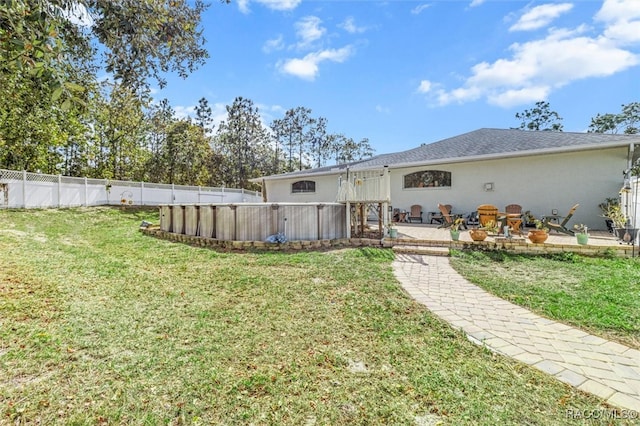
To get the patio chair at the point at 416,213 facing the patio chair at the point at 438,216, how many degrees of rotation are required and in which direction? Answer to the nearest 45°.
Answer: approximately 45° to its left

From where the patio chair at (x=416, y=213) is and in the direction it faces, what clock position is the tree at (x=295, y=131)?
The tree is roughly at 5 o'clock from the patio chair.

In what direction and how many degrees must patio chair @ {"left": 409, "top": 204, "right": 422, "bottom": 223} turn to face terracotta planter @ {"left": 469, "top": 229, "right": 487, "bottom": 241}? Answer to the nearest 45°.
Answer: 0° — it already faces it

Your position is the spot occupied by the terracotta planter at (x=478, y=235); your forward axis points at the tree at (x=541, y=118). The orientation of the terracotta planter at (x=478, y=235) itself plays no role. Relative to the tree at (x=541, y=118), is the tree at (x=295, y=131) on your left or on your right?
left

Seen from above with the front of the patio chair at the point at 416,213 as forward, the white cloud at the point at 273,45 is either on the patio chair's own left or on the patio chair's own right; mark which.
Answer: on the patio chair's own right

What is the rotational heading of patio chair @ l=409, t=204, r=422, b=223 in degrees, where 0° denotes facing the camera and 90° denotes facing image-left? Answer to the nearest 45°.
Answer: approximately 0°

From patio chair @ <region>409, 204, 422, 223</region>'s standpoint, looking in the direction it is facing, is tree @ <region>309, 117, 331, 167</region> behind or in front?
behind

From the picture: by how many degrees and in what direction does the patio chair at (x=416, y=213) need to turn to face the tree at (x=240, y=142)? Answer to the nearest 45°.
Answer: approximately 135° to its right
